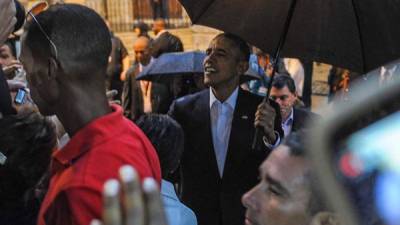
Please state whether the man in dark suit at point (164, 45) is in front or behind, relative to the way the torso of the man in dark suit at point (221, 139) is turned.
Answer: behind

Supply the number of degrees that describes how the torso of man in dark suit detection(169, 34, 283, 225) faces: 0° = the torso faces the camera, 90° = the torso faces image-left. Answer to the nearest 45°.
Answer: approximately 0°

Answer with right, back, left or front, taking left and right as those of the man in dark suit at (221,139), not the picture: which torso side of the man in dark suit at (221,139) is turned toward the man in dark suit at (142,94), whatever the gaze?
back

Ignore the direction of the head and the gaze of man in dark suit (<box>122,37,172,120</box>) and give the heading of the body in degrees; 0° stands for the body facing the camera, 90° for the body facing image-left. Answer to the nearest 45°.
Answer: approximately 0°

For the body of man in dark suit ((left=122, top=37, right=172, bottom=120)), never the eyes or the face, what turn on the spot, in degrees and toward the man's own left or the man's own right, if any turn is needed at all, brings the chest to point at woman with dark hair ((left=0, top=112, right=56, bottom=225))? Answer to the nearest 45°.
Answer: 0° — they already face them

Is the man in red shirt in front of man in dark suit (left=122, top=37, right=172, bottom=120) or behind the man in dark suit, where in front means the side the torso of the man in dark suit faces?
in front

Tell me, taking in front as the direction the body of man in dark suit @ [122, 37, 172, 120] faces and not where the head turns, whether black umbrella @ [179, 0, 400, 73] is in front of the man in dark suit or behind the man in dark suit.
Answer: in front

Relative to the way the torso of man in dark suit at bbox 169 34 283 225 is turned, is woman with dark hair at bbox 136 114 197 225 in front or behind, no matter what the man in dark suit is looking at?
in front

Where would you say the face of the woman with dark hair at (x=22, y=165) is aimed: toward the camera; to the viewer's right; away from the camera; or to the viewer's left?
away from the camera

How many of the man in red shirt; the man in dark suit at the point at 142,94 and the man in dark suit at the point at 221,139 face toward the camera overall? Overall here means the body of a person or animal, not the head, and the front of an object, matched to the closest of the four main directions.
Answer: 2

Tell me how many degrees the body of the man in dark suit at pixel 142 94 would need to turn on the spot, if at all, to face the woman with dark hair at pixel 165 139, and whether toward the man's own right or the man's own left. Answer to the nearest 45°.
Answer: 0° — they already face them

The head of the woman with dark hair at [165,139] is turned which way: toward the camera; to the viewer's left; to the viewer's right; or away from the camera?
away from the camera
